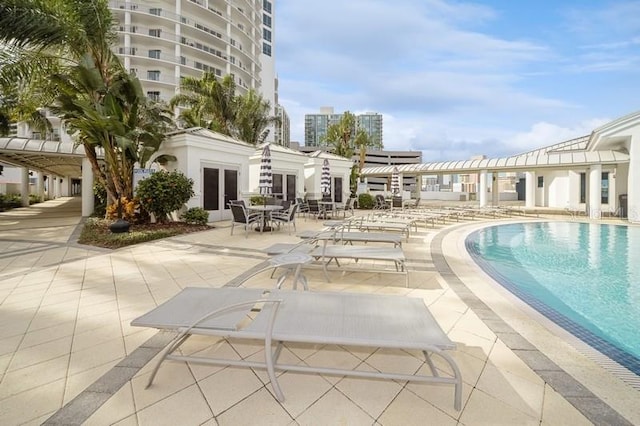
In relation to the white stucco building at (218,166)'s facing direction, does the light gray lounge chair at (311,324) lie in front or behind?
in front

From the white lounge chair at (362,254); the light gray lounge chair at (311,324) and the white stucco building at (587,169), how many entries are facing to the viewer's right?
2

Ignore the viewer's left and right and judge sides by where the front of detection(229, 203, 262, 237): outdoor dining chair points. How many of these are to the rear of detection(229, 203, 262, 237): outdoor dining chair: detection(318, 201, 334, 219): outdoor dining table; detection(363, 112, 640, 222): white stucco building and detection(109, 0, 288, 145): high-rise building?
0

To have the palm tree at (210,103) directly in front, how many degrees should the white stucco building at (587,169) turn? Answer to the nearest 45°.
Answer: approximately 45° to its right

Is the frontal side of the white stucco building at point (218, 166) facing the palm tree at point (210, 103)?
no

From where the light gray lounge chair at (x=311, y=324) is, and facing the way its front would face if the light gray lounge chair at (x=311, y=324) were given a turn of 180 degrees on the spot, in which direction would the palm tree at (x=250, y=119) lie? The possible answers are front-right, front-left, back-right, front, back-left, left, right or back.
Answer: right

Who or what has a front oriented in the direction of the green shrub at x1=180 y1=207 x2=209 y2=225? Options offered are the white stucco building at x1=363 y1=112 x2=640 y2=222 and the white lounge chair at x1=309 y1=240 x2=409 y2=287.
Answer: the white stucco building

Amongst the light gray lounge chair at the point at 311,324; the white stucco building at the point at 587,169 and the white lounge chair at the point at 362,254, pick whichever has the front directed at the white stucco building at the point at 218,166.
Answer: the white stucco building at the point at 587,169

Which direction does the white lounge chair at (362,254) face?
to the viewer's right

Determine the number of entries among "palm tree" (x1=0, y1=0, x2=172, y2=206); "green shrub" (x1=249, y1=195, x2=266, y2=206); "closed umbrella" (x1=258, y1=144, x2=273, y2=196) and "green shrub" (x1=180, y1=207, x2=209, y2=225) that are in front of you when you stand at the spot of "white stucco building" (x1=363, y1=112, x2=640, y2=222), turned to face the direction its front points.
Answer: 4

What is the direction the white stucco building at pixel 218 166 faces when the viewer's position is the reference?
facing the viewer and to the right of the viewer

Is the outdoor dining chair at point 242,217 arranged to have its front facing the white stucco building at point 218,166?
no

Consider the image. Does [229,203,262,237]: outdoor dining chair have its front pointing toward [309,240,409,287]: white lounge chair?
no

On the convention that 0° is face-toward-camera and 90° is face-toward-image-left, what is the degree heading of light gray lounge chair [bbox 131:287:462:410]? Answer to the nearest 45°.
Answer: approximately 270°
